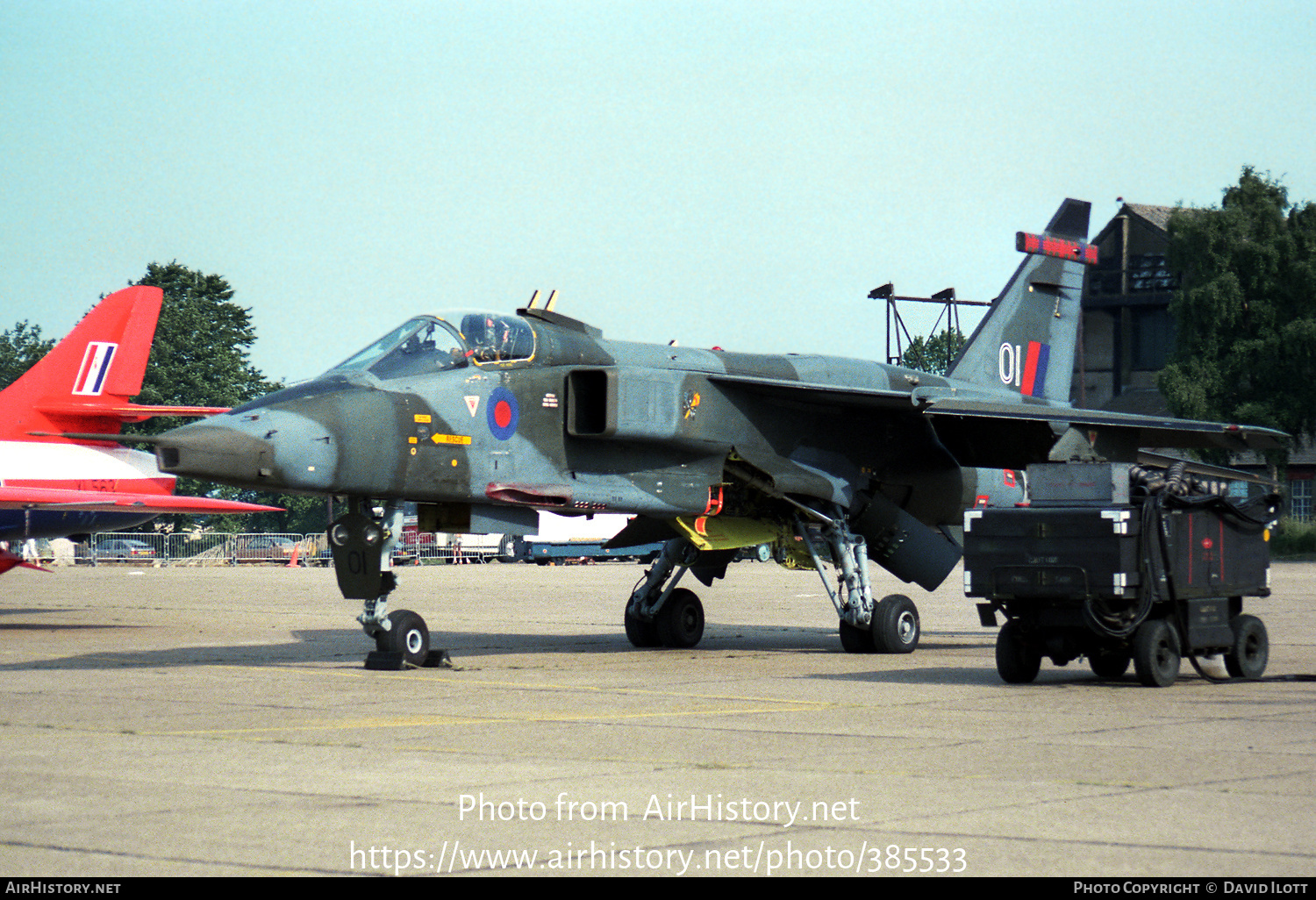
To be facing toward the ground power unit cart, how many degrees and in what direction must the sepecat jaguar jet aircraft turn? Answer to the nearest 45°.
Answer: approximately 90° to its left

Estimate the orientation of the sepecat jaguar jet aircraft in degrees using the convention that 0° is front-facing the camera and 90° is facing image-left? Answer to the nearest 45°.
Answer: approximately 45°
